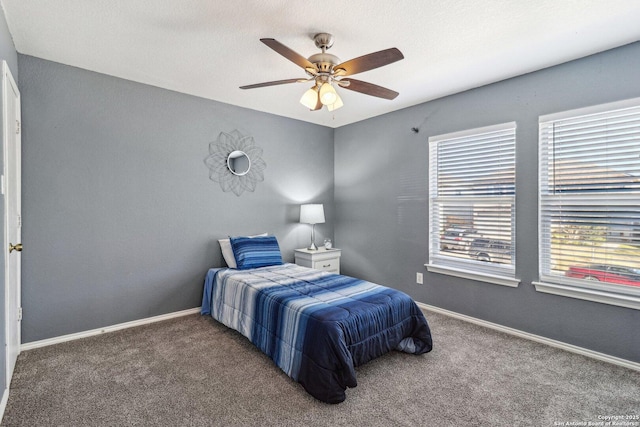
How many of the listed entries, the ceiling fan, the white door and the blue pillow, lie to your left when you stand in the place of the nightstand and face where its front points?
0

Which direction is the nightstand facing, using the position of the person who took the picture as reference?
facing the viewer and to the right of the viewer

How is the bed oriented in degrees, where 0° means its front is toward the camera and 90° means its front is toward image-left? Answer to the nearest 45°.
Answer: approximately 315°

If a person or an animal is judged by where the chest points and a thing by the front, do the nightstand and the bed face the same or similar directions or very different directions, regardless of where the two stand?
same or similar directions

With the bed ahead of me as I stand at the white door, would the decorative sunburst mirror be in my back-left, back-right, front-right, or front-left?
front-left

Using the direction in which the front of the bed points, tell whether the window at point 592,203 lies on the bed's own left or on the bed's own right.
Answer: on the bed's own left

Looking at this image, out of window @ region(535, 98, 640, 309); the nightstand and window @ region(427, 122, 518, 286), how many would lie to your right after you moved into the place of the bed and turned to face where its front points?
0

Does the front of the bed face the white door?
no

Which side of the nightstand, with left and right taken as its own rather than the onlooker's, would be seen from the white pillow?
right

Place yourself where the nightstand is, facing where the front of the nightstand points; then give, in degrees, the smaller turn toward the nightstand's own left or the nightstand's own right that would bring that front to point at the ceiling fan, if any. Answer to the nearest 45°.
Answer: approximately 45° to the nightstand's own right

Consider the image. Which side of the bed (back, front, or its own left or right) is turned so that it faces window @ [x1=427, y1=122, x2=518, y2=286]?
left

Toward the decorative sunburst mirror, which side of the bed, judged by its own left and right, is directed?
back

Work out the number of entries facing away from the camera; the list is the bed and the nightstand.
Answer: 0

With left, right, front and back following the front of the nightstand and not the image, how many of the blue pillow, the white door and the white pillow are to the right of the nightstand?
3

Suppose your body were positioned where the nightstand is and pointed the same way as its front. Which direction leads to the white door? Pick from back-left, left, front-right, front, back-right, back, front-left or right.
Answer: right

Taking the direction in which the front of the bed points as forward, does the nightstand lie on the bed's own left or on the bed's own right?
on the bed's own left
